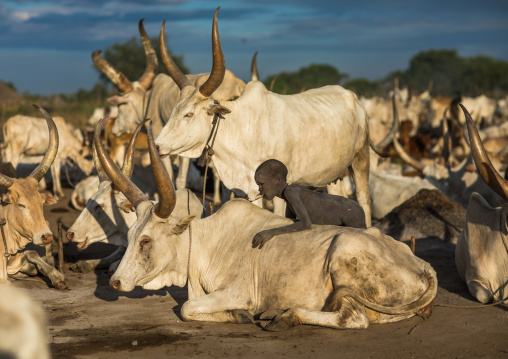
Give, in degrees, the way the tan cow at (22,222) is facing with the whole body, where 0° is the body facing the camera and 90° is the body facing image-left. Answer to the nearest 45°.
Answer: approximately 315°

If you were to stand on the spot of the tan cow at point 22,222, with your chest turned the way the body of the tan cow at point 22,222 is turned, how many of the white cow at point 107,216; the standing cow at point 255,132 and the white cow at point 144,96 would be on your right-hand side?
0

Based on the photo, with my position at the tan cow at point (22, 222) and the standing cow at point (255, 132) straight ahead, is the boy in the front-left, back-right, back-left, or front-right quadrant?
front-right

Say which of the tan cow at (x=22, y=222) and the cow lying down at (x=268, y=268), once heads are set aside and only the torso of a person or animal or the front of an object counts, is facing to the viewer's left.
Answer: the cow lying down

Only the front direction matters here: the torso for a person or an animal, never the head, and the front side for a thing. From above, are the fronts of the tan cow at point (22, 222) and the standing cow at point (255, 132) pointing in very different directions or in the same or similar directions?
very different directions

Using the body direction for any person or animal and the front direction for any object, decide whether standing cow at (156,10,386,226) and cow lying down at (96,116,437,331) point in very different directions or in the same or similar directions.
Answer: same or similar directions

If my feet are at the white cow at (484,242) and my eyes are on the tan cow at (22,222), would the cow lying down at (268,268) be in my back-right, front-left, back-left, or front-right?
front-left

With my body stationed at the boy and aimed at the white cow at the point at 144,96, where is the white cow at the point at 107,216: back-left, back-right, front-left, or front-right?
front-left

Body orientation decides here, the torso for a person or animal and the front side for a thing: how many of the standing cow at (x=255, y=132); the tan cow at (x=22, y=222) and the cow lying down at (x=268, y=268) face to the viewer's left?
2

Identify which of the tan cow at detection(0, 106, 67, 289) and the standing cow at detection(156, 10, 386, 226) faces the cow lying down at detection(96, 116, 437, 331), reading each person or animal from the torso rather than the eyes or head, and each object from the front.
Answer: the tan cow

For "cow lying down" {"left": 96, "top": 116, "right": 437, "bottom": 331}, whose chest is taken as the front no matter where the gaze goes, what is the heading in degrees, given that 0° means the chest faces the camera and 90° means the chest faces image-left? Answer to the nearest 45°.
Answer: approximately 90°

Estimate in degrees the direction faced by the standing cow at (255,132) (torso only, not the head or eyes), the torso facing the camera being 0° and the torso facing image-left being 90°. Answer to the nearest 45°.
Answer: approximately 90°
